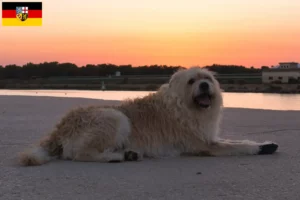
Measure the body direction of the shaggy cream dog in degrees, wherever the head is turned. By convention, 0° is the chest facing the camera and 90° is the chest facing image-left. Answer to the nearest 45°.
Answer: approximately 270°
